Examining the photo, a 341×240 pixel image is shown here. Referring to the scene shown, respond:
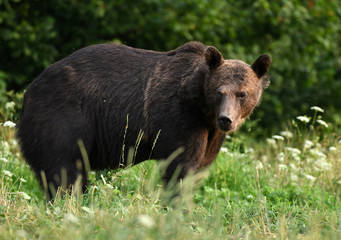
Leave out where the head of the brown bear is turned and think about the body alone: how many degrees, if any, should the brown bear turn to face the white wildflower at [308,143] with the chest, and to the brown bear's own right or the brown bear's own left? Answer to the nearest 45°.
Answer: approximately 45° to the brown bear's own left

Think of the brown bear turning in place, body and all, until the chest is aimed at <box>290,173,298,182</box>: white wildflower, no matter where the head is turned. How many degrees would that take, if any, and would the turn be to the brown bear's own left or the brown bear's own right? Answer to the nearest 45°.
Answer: approximately 45° to the brown bear's own left

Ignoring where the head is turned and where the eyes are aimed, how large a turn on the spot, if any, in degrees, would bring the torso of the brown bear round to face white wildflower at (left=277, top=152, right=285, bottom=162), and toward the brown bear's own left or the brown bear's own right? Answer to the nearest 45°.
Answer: approximately 45° to the brown bear's own left

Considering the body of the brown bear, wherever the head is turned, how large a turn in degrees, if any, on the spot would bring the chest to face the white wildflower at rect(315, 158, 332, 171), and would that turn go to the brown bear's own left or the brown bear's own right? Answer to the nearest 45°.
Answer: approximately 45° to the brown bear's own left

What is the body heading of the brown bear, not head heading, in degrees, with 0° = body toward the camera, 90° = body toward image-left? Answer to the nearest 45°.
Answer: approximately 270°
